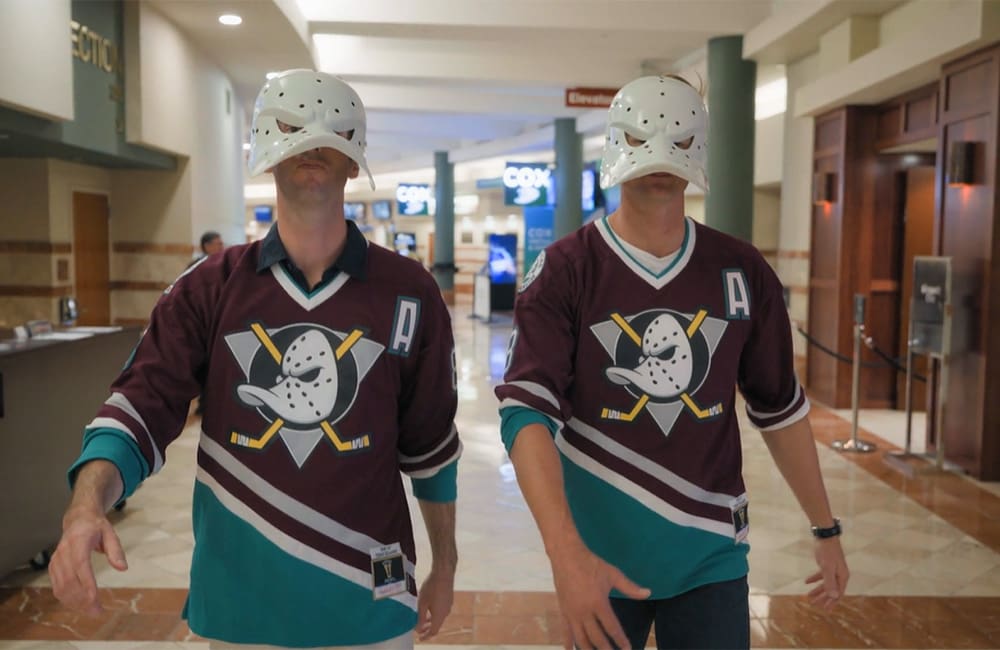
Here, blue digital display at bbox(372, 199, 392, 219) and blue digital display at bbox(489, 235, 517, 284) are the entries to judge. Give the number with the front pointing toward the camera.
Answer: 2

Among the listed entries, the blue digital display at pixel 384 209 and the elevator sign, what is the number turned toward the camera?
2

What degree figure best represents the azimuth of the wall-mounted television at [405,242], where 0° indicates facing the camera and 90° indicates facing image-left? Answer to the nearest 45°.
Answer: approximately 0°

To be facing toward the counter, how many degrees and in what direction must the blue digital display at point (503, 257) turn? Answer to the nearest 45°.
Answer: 0° — it already faces it

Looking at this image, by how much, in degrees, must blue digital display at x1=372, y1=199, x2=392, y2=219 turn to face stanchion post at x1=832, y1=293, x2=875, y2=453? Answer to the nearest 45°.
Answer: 0° — it already faces it

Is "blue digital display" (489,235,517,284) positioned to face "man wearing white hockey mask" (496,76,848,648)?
yes

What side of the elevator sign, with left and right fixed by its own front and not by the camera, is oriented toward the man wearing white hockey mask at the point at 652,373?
front

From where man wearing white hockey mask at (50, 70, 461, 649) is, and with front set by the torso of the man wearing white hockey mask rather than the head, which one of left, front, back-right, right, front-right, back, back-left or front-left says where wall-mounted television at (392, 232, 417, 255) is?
back
